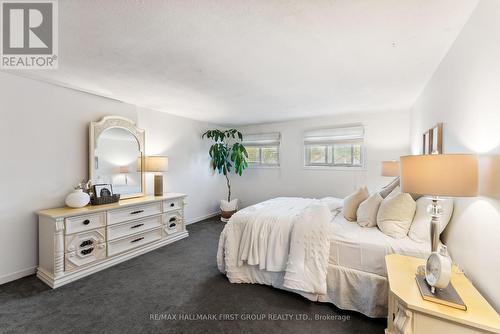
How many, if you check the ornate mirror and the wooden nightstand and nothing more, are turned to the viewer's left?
1

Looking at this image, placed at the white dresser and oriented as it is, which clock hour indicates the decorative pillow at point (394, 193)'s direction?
The decorative pillow is roughly at 12 o'clock from the white dresser.

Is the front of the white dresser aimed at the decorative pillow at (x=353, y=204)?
yes

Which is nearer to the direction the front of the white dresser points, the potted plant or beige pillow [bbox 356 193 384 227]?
the beige pillow

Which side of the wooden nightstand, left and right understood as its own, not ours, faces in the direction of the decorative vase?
front

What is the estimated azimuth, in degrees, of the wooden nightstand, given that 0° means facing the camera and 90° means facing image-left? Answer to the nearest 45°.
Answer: approximately 90°

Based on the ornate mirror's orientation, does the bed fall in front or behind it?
in front

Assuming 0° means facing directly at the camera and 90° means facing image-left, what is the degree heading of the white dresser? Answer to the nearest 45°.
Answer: approximately 315°

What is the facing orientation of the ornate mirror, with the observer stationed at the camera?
facing the viewer and to the right of the viewer

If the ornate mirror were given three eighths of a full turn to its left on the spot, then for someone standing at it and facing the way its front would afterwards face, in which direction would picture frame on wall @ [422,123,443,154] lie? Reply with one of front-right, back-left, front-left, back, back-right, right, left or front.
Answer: back-right

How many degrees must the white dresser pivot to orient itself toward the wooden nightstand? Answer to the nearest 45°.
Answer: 0° — it already faces it

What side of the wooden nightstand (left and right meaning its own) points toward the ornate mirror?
front

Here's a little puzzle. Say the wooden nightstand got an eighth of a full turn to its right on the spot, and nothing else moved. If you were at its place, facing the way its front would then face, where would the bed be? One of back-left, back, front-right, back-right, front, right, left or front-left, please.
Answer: front
